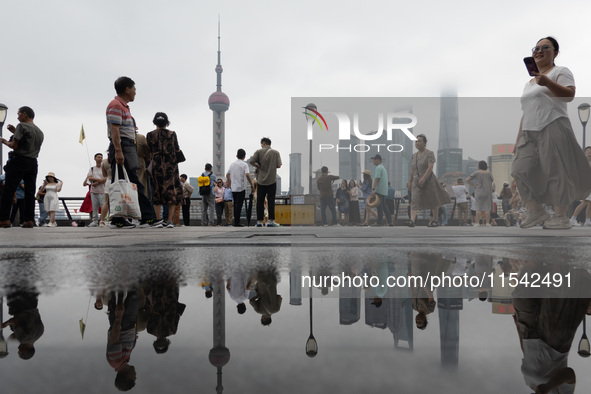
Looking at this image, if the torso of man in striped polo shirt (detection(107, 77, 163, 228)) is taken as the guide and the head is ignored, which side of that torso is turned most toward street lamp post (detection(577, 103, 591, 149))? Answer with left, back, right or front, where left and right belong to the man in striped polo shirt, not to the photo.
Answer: front

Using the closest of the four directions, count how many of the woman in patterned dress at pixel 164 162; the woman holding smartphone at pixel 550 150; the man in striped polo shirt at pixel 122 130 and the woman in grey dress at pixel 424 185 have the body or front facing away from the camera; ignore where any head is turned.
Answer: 1

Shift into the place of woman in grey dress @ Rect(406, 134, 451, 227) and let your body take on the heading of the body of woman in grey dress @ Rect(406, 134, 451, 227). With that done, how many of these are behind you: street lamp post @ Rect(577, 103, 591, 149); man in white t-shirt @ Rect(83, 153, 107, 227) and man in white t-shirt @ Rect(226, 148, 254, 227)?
1

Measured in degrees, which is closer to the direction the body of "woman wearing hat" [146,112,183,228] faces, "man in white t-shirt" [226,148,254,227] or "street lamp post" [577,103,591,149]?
the man in white t-shirt

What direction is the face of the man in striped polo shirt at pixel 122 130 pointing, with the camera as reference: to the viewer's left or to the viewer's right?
to the viewer's right

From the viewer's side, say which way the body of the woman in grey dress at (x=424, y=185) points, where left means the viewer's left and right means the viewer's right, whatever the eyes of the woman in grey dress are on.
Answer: facing the viewer and to the left of the viewer

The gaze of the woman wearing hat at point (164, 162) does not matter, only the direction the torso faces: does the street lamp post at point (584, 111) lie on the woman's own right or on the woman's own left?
on the woman's own right

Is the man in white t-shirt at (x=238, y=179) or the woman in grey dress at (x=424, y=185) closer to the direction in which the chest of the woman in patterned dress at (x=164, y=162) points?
the man in white t-shirt

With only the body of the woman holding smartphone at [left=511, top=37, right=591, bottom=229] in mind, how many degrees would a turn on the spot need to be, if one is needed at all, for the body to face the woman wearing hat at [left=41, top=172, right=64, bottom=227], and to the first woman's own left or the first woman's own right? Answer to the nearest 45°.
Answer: approximately 45° to the first woman's own right

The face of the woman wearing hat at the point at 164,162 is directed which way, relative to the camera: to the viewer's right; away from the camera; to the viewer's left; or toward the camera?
away from the camera

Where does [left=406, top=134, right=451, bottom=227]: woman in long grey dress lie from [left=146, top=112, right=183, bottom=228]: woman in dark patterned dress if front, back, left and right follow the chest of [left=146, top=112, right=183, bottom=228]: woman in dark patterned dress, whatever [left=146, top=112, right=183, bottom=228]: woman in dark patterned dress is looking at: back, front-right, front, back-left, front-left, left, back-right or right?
right

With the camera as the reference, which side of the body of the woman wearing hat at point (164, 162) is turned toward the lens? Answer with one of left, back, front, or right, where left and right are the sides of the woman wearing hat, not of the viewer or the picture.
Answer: back

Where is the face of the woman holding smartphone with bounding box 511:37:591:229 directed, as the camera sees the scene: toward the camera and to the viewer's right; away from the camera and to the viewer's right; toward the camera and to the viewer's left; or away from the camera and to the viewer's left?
toward the camera and to the viewer's left

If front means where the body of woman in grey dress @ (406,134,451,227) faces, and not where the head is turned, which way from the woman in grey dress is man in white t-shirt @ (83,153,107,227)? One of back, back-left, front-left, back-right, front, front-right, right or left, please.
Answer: front-right

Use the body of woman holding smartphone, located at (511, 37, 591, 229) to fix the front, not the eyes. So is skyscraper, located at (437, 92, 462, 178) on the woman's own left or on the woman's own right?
on the woman's own right

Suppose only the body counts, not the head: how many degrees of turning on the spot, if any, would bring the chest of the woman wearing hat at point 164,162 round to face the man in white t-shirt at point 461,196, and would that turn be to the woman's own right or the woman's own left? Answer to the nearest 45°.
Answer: approximately 90° to the woman's own right

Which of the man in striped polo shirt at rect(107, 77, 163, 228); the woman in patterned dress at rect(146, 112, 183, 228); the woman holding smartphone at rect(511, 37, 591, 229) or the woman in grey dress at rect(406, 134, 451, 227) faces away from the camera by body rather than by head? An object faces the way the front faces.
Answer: the woman in patterned dress at rect(146, 112, 183, 228)
